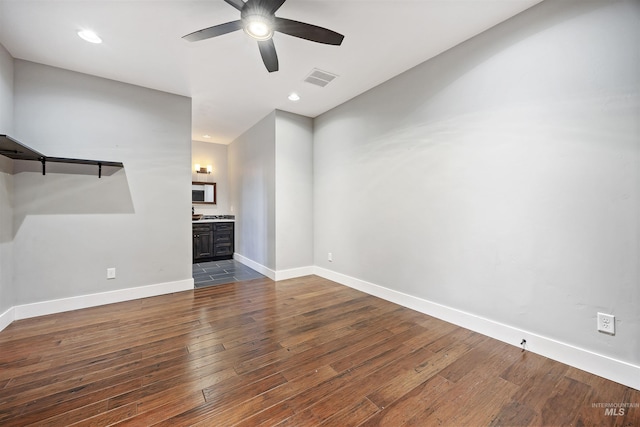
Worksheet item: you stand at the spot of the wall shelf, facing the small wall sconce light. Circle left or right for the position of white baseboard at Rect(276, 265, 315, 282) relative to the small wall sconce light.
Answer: right

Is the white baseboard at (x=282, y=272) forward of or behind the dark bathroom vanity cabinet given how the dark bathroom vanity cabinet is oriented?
forward

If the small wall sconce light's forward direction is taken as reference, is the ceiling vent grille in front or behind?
in front

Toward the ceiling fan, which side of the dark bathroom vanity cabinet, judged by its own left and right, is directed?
front

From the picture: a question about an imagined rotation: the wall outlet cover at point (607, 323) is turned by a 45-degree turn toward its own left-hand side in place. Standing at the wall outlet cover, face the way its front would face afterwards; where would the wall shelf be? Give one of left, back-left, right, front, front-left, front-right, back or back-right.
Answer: front-right

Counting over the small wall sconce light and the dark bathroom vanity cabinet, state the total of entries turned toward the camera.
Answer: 2

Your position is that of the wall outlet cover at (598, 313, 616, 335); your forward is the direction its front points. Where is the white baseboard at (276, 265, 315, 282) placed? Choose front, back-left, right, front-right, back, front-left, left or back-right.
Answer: front-right

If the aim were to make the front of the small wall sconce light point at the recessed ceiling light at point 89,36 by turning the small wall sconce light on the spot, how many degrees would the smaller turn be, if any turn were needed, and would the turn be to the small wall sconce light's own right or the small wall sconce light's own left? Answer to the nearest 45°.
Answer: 0° — it already faces it

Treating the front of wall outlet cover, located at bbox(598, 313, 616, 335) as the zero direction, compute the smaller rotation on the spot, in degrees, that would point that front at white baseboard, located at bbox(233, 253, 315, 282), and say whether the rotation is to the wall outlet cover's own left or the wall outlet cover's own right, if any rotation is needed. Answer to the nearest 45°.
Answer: approximately 45° to the wall outlet cover's own right

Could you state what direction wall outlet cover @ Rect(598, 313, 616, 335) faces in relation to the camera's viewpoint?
facing the viewer and to the left of the viewer

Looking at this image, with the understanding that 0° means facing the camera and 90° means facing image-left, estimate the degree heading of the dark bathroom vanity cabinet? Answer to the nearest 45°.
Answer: approximately 0°

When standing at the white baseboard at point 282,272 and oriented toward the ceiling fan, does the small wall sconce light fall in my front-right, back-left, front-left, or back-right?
back-right

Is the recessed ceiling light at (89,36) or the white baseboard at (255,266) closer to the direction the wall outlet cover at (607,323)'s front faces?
the recessed ceiling light

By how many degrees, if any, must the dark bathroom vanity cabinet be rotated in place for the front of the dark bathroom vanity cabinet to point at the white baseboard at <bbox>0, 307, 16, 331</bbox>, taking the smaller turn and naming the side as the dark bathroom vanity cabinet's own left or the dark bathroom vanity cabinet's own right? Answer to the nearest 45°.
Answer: approximately 45° to the dark bathroom vanity cabinet's own right

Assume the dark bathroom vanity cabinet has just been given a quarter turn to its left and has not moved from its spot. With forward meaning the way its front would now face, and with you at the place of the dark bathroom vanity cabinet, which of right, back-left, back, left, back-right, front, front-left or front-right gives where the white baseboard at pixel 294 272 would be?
front-right
